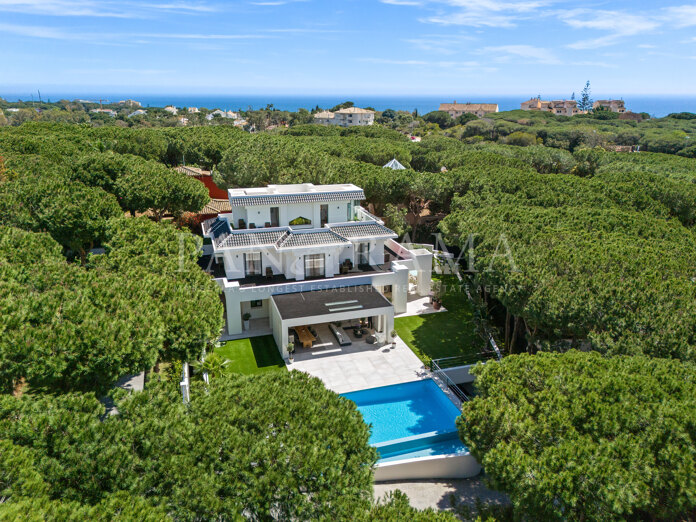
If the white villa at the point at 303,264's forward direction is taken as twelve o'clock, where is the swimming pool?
The swimming pool is roughly at 11 o'clock from the white villa.

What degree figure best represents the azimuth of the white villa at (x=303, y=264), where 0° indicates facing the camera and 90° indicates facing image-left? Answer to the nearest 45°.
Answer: approximately 0°

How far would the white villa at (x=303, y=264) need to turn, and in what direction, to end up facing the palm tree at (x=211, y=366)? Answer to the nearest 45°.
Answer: approximately 45° to its right

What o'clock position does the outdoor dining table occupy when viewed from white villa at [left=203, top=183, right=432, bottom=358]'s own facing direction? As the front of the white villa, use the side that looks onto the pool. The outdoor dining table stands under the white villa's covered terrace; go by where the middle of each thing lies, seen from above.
The outdoor dining table is roughly at 12 o'clock from the white villa.
